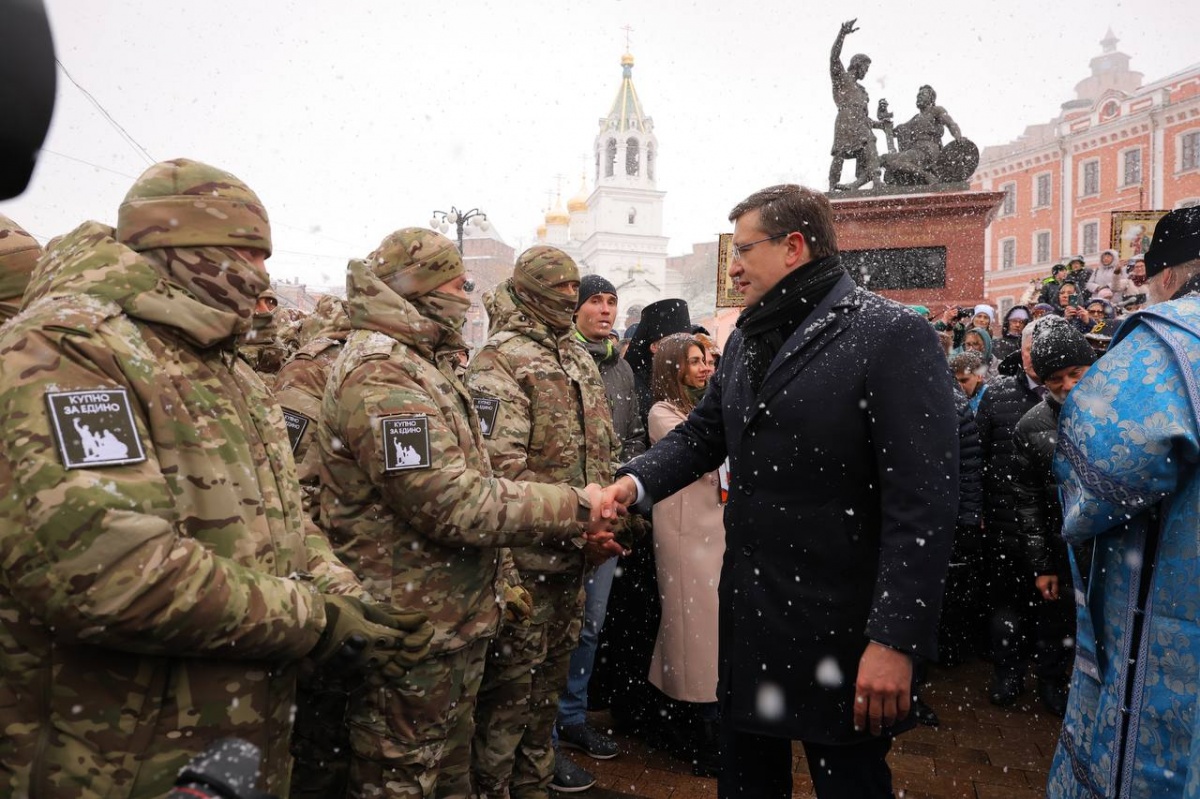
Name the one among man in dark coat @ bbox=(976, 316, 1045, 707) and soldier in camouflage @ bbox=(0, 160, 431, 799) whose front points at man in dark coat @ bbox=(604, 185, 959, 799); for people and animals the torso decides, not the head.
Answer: the soldier in camouflage

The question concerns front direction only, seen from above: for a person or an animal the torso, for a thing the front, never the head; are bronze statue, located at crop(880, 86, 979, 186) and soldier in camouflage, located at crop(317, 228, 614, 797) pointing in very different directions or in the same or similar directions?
very different directions

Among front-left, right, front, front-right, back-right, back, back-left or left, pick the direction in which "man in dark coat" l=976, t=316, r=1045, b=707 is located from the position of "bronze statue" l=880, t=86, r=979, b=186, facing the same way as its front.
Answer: front-left

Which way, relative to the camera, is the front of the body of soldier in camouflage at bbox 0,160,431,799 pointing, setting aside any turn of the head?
to the viewer's right

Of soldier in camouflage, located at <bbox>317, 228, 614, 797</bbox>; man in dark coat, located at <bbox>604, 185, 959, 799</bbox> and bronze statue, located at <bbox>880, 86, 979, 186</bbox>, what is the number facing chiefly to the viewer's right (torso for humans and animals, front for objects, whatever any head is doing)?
1

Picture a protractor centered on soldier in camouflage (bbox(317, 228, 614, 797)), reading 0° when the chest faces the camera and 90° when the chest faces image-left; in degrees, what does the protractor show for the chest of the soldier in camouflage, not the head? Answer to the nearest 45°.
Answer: approximately 270°

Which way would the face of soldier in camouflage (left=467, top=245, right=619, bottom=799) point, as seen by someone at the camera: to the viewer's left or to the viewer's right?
to the viewer's right

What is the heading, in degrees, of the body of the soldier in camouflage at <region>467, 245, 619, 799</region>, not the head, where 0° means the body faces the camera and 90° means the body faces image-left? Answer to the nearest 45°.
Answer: approximately 315°

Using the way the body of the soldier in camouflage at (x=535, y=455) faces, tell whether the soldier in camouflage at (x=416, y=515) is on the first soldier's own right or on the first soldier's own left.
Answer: on the first soldier's own right

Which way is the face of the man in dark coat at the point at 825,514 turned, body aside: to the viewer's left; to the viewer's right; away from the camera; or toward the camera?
to the viewer's left
